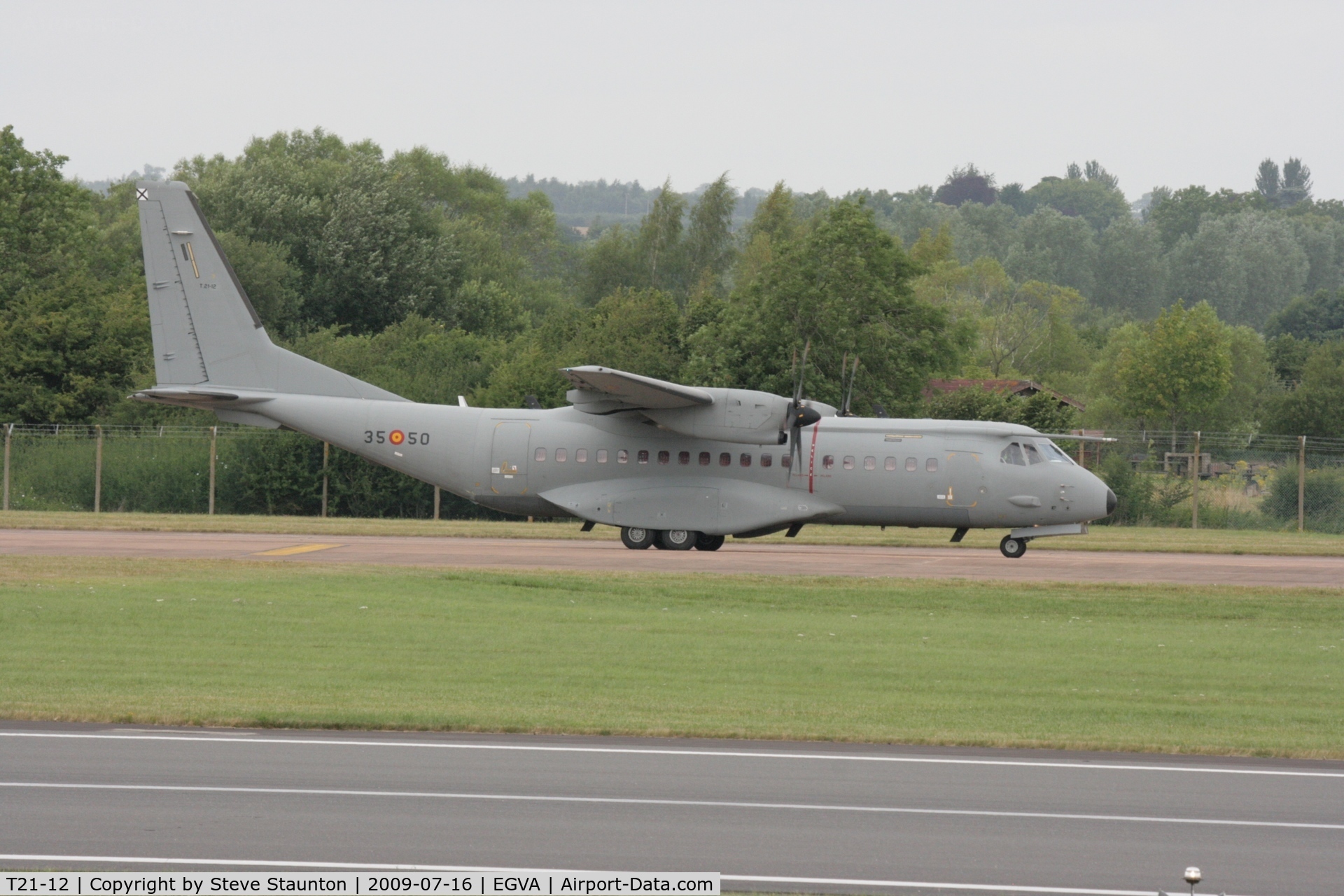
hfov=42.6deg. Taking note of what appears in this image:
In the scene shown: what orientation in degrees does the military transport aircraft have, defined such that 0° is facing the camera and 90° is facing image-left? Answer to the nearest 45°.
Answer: approximately 270°

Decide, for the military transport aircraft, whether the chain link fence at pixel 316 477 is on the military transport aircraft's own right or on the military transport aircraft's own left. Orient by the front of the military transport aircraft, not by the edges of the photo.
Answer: on the military transport aircraft's own left

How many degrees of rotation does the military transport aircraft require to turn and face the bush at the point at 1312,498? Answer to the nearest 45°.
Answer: approximately 45° to its left

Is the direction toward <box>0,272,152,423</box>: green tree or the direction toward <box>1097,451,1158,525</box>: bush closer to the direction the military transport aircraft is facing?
the bush

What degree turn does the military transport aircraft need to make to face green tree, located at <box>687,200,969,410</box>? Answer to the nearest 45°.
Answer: approximately 90° to its left

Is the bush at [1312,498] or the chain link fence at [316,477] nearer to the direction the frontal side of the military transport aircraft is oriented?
the bush

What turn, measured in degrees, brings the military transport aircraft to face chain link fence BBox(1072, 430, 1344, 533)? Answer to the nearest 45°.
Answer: approximately 45° to its left

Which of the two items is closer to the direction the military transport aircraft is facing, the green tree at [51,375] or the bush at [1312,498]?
the bush
